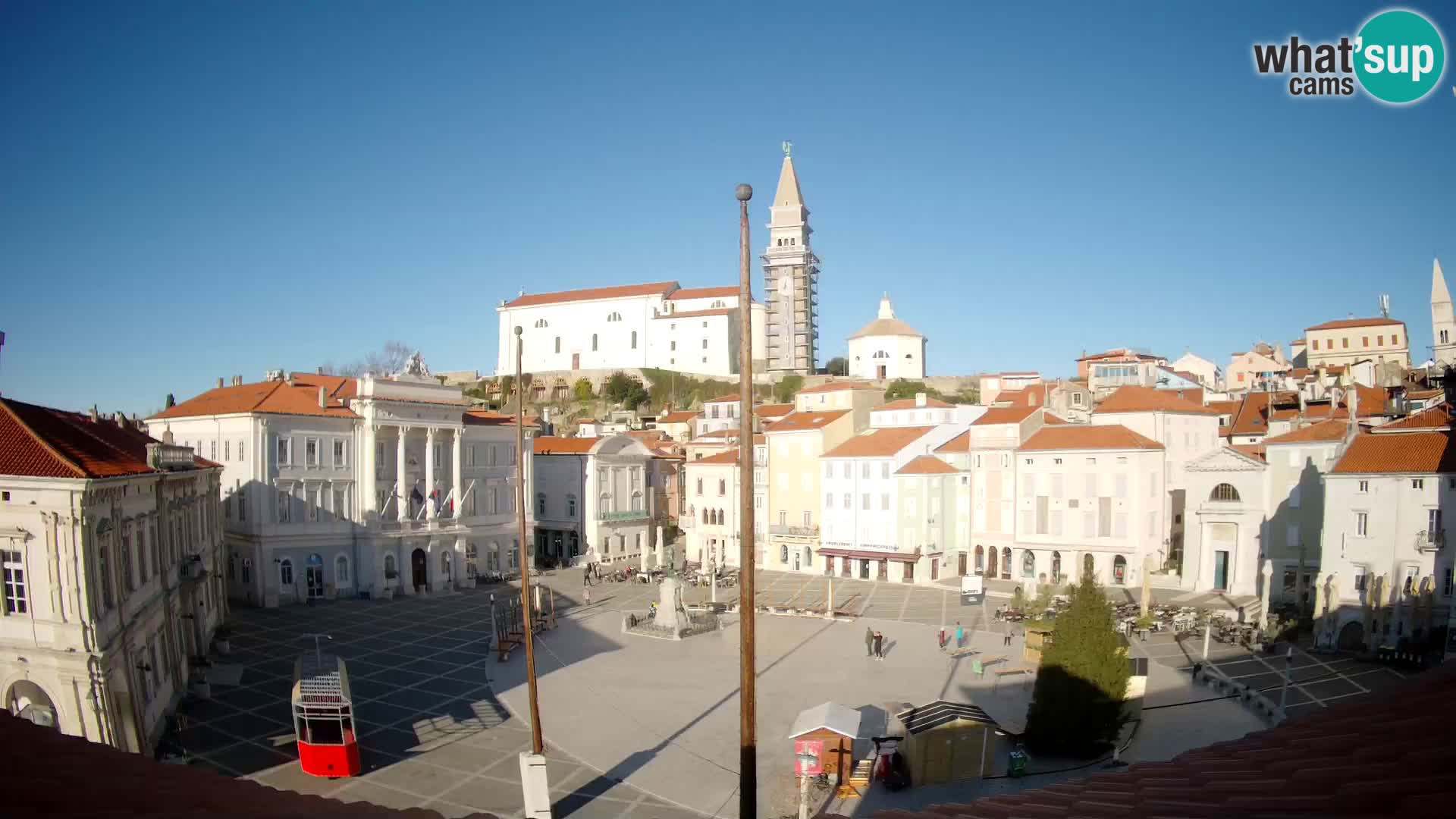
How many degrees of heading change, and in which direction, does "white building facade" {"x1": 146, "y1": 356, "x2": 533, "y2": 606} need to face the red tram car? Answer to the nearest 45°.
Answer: approximately 45° to its right

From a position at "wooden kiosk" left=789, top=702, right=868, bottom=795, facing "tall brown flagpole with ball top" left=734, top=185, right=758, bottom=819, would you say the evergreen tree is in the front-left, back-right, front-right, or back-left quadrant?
back-left

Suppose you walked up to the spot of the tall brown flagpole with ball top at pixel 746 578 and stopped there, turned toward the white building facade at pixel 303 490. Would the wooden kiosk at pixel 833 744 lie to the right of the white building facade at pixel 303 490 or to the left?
right

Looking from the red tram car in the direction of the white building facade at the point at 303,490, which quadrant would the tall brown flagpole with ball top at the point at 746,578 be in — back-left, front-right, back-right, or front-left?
back-right
